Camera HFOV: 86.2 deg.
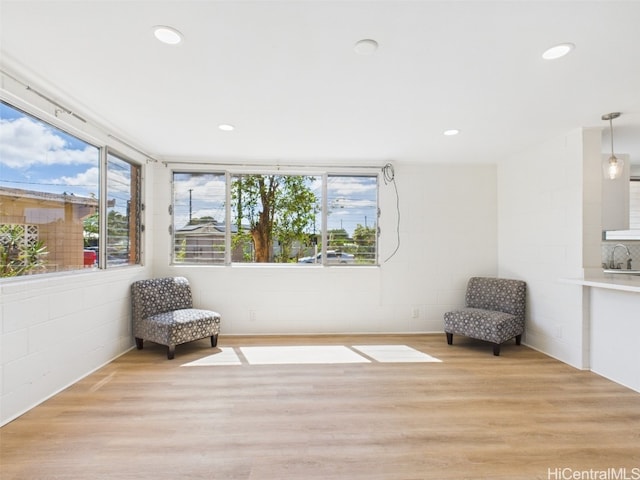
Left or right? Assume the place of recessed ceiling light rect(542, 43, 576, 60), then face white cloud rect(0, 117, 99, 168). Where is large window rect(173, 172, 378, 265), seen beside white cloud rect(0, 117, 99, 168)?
right

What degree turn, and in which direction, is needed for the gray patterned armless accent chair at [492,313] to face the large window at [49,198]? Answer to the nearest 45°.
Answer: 0° — it already faces it

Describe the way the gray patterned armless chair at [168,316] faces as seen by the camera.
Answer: facing the viewer and to the right of the viewer

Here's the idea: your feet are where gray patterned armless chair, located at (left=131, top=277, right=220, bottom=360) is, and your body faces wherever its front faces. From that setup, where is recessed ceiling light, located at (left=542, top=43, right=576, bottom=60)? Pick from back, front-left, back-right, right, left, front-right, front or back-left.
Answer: front

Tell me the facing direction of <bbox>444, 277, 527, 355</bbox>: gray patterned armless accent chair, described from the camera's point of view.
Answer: facing the viewer and to the left of the viewer

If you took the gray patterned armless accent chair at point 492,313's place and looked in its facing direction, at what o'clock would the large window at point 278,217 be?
The large window is roughly at 1 o'clock from the gray patterned armless accent chair.

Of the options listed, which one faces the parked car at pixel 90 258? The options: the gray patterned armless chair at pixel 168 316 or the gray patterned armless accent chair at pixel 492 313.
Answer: the gray patterned armless accent chair at pixel 492 313

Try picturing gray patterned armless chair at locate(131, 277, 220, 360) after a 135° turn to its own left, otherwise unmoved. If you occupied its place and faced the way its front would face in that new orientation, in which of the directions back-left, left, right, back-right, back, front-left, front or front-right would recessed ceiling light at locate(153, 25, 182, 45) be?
back

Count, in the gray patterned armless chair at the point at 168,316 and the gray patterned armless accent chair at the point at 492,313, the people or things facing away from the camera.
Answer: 0

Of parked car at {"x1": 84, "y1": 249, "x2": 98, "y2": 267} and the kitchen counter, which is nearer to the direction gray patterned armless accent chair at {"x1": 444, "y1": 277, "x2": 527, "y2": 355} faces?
the parked car

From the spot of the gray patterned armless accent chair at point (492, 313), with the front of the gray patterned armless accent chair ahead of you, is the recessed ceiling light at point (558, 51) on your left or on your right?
on your left
